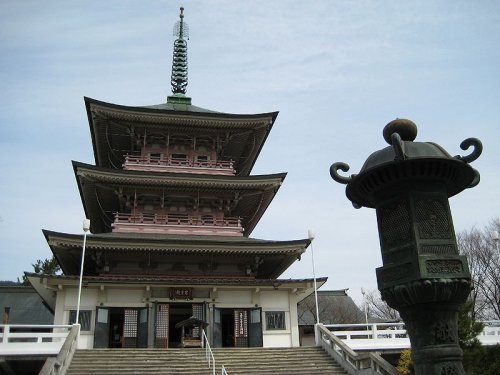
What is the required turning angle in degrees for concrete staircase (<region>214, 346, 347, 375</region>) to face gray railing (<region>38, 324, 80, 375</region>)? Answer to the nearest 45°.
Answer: approximately 45° to its right

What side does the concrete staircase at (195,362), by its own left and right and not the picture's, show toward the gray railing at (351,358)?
left

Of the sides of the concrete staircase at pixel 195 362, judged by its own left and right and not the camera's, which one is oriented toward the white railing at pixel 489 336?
left

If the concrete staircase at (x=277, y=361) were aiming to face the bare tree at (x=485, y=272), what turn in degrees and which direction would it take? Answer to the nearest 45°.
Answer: approximately 135° to its left

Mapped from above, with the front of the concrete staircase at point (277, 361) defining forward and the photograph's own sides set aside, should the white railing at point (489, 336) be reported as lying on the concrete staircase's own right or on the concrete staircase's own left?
on the concrete staircase's own left

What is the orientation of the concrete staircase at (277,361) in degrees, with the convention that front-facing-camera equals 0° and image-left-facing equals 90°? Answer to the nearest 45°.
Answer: approximately 0°

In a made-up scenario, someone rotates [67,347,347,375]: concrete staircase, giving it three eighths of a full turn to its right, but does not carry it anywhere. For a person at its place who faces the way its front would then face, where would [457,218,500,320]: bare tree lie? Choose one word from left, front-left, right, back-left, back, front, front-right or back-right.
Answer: right

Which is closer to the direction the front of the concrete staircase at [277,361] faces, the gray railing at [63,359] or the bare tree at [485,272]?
the gray railing
